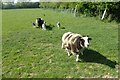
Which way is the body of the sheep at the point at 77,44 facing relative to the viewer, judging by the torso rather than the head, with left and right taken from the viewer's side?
facing the viewer and to the right of the viewer
